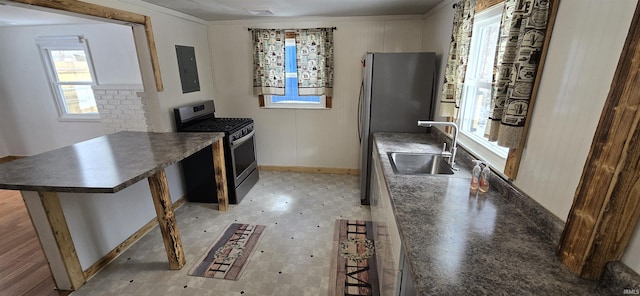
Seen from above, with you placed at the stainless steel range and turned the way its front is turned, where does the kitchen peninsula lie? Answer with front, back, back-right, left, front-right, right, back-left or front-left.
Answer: right

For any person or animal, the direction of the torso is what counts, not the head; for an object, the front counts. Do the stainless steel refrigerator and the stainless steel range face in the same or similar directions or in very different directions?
very different directions

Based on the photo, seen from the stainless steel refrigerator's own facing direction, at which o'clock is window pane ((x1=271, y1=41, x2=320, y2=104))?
The window pane is roughly at 1 o'clock from the stainless steel refrigerator.

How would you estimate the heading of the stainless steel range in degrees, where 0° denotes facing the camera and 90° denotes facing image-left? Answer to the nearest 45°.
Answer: approximately 315°

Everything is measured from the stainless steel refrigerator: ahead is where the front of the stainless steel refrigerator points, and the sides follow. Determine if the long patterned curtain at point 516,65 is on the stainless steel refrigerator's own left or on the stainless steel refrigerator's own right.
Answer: on the stainless steel refrigerator's own left

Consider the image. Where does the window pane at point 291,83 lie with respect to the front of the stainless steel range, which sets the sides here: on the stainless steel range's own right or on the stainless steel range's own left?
on the stainless steel range's own left
